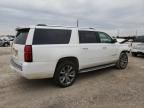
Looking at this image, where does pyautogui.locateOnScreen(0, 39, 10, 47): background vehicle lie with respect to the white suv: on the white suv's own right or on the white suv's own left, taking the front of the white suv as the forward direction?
on the white suv's own left

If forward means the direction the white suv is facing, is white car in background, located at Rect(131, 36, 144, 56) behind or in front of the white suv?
in front

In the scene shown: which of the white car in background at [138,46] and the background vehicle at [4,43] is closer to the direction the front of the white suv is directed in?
the white car in background

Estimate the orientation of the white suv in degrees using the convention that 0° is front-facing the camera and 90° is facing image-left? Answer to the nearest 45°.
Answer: approximately 225°
